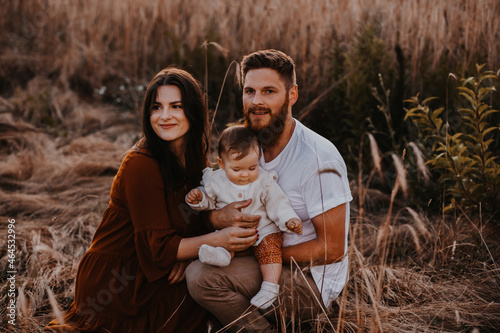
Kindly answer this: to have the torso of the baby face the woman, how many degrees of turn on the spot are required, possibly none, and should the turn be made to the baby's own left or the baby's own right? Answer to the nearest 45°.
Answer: approximately 90° to the baby's own right

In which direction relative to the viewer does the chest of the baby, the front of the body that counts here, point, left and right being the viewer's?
facing the viewer

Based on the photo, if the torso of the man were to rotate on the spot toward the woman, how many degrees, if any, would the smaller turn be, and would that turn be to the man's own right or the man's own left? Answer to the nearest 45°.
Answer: approximately 45° to the man's own right
